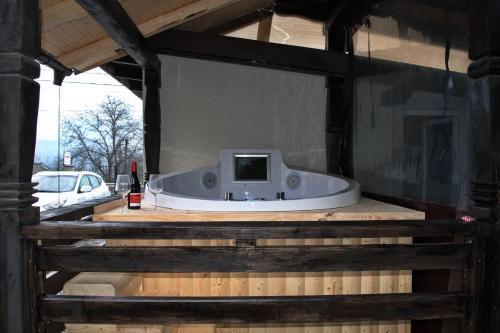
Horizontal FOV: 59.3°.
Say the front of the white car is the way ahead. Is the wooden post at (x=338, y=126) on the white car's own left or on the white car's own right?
on the white car's own left

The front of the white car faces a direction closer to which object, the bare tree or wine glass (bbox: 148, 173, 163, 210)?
the wine glass

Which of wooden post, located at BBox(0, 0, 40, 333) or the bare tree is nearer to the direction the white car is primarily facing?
the wooden post

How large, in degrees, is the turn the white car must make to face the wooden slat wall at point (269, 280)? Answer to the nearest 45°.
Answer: approximately 45° to its left

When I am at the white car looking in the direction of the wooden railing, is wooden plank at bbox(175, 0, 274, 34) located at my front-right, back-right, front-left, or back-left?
front-left

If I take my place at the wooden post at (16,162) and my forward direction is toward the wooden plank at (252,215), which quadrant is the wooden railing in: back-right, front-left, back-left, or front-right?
front-right

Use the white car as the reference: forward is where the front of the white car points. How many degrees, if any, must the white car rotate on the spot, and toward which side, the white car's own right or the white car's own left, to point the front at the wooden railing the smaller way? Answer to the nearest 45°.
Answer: approximately 45° to the white car's own left

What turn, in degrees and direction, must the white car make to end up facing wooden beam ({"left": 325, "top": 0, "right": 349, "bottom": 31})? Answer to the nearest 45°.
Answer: approximately 90° to its left

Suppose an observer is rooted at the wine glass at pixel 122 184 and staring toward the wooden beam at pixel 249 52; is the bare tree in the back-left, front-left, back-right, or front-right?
front-left

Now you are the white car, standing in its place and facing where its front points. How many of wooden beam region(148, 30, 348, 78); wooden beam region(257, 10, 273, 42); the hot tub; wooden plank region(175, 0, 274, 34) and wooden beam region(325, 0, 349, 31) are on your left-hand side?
5

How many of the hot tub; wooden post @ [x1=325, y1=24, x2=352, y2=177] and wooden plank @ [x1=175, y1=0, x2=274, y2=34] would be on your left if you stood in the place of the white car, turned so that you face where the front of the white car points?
3

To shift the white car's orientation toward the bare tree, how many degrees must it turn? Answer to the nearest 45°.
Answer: approximately 180°
